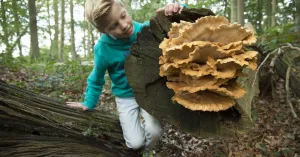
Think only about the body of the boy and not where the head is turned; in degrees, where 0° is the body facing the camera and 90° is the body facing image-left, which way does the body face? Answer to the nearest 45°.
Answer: approximately 315°

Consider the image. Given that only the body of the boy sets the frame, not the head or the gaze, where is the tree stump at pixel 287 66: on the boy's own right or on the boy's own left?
on the boy's own left

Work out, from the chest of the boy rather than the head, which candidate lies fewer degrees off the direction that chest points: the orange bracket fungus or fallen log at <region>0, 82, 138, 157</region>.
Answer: the orange bracket fungus

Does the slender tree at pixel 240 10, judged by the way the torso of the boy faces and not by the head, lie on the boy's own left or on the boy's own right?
on the boy's own left

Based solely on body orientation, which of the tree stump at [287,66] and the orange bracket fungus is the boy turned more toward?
the orange bracket fungus

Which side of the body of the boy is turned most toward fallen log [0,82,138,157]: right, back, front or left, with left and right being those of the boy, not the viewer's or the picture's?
right
